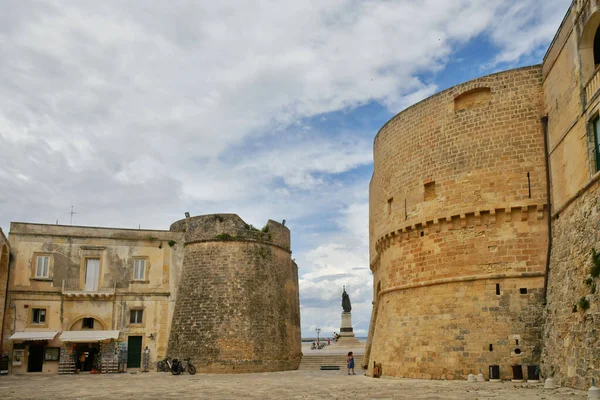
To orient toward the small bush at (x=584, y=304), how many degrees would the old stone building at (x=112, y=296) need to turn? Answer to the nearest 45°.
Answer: approximately 45° to its left

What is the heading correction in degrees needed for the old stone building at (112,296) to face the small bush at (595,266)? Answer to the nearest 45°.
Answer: approximately 45° to its left

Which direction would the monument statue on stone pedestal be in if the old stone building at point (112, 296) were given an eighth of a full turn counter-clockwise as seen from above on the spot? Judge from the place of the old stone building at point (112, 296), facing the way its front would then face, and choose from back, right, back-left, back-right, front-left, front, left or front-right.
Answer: left

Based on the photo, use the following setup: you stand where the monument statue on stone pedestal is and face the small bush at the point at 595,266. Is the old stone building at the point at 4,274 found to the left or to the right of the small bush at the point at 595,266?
right

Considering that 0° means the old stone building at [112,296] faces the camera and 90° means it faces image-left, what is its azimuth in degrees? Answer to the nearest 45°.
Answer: approximately 0°
